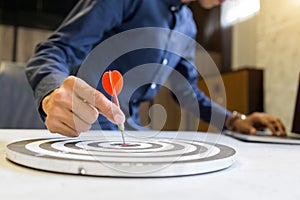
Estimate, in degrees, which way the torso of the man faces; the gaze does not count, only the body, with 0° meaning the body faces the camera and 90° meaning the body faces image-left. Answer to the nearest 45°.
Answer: approximately 315°
